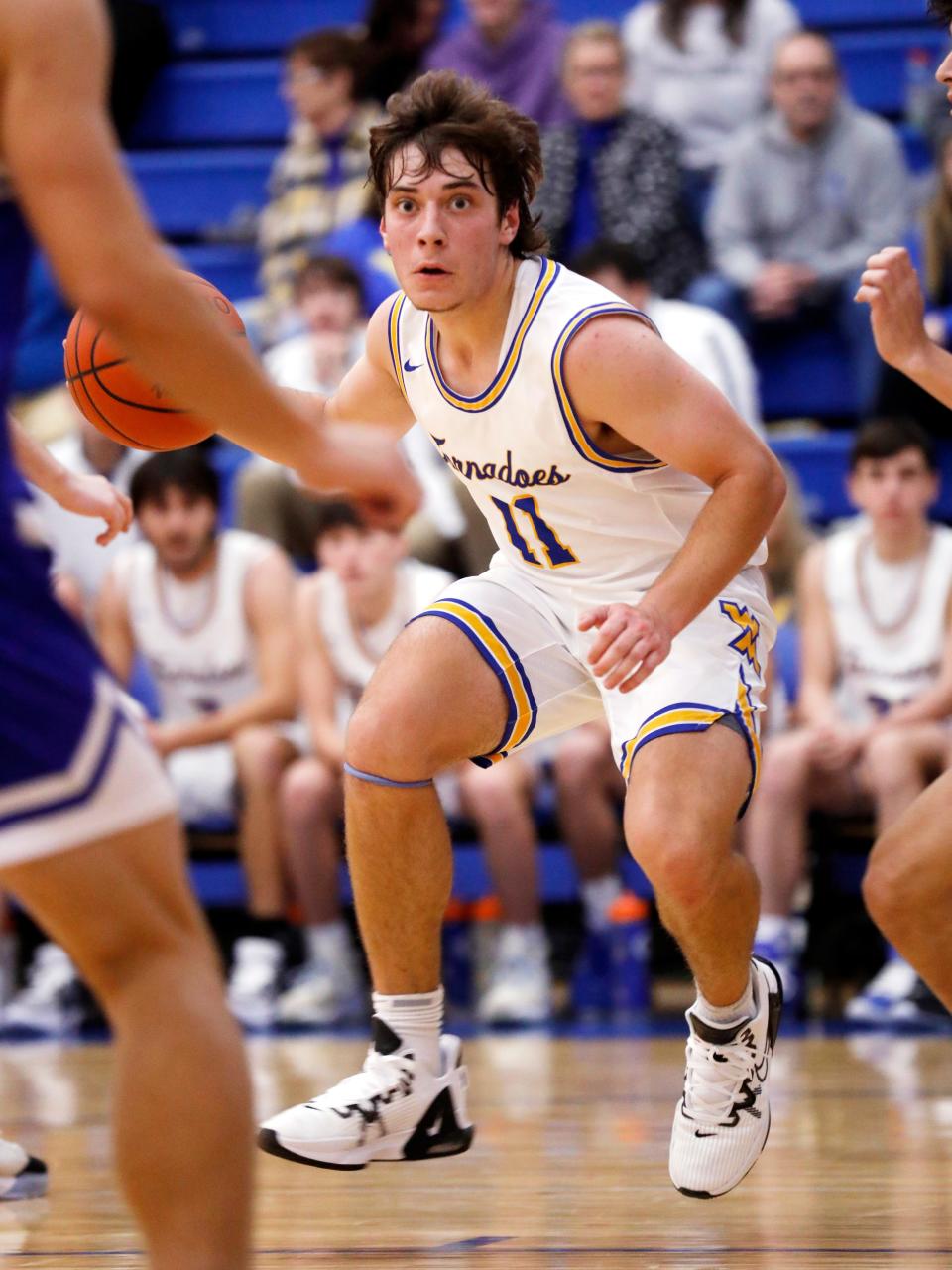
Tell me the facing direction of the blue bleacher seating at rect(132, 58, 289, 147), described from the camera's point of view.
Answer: facing the viewer

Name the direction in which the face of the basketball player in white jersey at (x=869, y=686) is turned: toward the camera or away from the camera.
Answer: toward the camera

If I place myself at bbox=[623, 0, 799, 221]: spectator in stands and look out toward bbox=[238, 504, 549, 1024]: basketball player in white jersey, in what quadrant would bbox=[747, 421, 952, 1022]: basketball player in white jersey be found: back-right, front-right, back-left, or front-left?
front-left

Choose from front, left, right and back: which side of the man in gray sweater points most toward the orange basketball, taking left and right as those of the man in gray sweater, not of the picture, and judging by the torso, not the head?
front

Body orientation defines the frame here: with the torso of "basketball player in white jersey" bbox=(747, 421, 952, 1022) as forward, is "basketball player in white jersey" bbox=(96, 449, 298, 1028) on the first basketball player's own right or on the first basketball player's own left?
on the first basketball player's own right

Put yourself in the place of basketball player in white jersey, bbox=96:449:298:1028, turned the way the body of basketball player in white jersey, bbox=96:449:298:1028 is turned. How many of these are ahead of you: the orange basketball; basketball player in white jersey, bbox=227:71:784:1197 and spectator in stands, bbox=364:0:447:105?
2

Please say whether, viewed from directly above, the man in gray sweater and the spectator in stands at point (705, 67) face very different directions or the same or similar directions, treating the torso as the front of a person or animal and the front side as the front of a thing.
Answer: same or similar directions

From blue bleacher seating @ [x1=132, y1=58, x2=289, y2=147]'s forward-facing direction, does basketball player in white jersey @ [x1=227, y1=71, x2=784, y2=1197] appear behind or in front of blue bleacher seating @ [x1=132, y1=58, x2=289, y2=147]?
in front

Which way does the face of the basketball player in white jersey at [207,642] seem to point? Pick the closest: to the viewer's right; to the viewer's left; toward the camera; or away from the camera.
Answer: toward the camera

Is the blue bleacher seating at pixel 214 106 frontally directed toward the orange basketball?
yes

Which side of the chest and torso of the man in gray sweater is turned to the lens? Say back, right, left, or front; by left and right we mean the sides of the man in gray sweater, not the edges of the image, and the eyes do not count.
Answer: front

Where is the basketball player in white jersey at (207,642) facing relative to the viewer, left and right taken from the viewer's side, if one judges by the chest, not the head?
facing the viewer

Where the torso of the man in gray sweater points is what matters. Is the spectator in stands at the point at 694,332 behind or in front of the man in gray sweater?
in front
